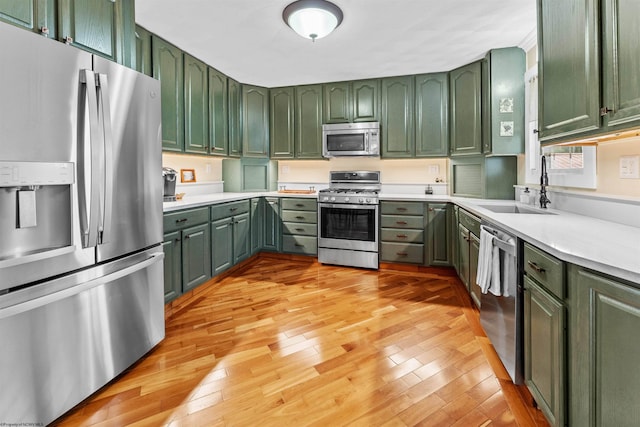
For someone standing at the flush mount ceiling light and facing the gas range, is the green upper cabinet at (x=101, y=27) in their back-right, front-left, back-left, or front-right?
back-left

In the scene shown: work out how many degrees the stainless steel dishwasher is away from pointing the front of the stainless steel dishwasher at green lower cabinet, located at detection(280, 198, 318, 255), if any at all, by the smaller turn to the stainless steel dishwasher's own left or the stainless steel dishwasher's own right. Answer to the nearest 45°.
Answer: approximately 90° to the stainless steel dishwasher's own right

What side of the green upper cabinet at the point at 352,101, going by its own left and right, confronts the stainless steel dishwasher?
front

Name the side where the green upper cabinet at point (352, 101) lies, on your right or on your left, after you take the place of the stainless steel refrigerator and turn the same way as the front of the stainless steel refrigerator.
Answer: on your left

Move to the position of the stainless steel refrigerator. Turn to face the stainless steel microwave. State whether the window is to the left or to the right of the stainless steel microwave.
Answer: right

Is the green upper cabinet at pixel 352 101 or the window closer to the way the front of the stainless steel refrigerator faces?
the window

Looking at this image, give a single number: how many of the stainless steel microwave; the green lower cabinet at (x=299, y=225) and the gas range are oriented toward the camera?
3

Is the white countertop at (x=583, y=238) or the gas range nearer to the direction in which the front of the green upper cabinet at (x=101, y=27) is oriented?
the white countertop

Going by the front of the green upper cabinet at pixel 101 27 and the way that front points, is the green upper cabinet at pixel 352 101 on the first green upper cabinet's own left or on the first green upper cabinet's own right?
on the first green upper cabinet's own left
